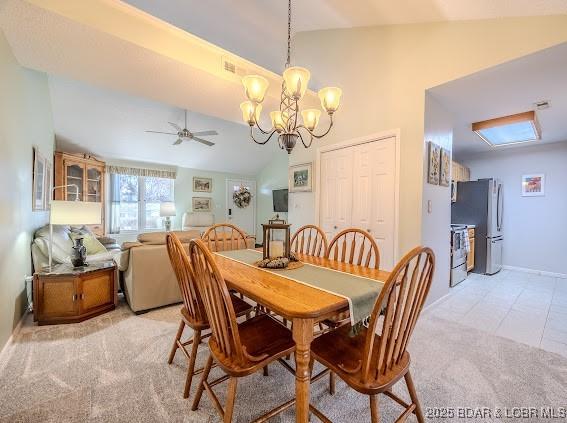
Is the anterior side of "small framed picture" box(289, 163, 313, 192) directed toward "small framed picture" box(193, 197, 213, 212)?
no

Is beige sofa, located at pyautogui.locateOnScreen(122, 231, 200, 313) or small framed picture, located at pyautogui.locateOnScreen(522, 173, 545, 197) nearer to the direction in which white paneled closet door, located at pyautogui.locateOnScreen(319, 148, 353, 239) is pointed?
the beige sofa

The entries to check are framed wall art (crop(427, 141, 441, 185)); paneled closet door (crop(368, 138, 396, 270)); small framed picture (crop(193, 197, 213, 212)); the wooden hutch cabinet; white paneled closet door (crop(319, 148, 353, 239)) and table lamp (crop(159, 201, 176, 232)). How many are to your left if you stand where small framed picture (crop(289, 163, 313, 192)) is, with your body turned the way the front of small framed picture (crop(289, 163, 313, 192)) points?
3

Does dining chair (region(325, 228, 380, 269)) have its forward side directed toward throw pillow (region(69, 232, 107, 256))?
no

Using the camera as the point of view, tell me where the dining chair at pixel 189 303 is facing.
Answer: facing away from the viewer and to the right of the viewer

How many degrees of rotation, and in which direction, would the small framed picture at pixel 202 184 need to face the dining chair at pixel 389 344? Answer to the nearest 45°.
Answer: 0° — it already faces it

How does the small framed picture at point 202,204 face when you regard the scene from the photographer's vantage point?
facing the viewer

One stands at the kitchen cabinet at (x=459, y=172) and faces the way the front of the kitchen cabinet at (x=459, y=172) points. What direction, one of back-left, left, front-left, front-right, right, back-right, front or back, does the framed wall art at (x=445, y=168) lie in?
front-right

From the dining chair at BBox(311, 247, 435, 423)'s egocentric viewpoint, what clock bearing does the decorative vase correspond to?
The decorative vase is roughly at 11 o'clock from the dining chair.

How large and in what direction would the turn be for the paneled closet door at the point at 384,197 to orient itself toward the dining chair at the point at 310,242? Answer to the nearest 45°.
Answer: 0° — it already faces it

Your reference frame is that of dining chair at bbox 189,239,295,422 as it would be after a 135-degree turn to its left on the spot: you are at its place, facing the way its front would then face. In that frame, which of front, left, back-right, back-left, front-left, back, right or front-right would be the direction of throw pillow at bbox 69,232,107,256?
front-right

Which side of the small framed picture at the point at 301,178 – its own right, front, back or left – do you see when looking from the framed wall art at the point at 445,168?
left

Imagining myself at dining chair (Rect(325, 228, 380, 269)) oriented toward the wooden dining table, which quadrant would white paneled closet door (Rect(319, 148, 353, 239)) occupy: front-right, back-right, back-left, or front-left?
back-right

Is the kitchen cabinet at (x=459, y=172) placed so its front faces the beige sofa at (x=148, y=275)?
no

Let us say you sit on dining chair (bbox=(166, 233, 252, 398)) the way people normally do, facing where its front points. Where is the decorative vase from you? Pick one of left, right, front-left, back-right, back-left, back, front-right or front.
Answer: left

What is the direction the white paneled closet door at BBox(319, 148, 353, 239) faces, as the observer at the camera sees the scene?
facing the viewer and to the left of the viewer

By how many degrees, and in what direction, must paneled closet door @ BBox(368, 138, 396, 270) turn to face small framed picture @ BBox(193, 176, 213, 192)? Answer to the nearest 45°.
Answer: approximately 90° to its right

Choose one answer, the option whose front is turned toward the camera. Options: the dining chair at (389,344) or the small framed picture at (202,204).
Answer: the small framed picture
